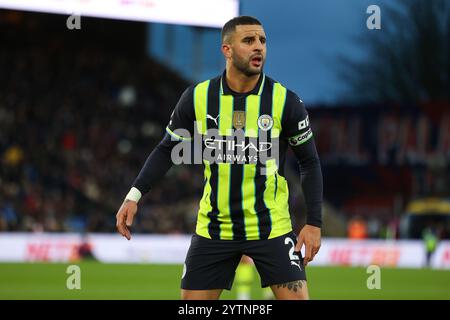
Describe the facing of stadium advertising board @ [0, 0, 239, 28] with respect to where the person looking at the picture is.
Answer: facing the viewer and to the right of the viewer
